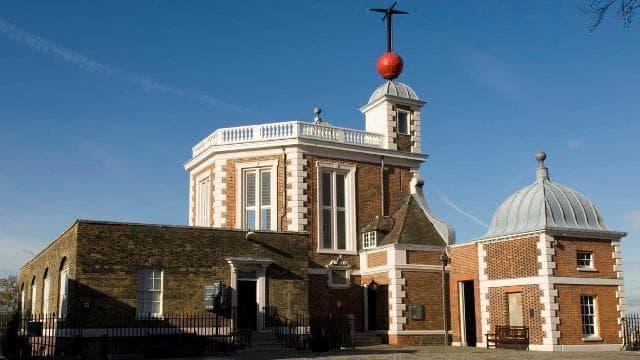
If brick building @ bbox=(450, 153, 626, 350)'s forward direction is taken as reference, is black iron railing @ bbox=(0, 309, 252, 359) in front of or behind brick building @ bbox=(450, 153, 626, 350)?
in front

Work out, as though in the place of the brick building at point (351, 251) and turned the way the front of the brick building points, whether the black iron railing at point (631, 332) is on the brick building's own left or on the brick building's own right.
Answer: on the brick building's own left

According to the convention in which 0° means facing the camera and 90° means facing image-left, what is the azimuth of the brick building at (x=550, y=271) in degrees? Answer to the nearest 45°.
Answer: approximately 45°

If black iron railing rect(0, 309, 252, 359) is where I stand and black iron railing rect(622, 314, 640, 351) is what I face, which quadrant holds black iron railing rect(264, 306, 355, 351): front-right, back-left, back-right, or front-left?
front-left

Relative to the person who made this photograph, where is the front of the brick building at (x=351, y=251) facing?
facing the viewer
